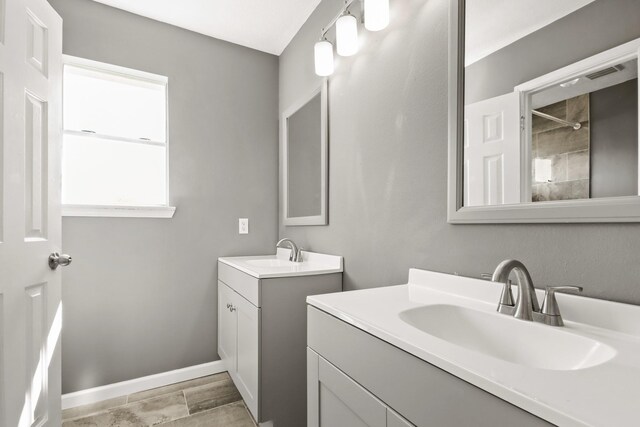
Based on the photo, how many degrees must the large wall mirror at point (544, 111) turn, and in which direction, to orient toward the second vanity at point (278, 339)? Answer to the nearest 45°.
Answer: approximately 45° to its right

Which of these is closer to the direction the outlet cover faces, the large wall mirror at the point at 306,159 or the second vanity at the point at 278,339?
the second vanity

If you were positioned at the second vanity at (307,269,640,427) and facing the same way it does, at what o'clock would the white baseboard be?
The white baseboard is roughly at 2 o'clock from the second vanity.

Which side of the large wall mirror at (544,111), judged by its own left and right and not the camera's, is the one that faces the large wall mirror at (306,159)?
right

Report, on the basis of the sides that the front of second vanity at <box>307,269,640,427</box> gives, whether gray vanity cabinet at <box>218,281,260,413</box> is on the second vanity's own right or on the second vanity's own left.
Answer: on the second vanity's own right

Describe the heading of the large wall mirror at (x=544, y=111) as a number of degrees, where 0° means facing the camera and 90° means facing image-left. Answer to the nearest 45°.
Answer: approximately 45°

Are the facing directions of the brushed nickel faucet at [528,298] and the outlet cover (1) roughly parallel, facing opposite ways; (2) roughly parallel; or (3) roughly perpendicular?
roughly perpendicular

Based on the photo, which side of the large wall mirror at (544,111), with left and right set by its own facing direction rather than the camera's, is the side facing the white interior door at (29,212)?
front

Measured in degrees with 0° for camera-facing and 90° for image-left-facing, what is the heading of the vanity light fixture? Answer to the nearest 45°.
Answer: approximately 45°

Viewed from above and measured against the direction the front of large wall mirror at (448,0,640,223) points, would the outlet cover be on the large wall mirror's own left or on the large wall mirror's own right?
on the large wall mirror's own right
